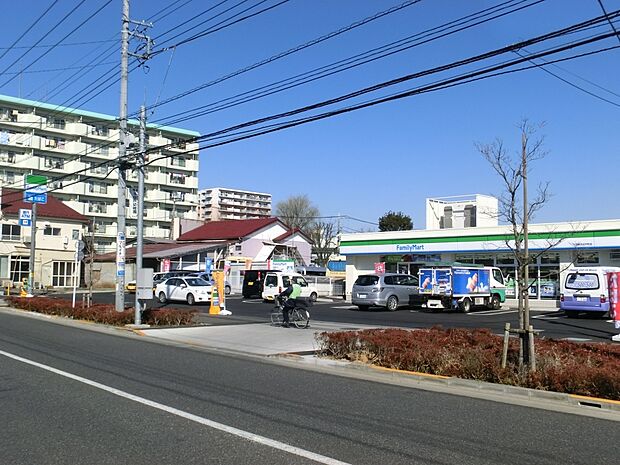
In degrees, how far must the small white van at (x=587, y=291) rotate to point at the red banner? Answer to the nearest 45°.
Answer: approximately 180°

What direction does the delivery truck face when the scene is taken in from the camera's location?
facing away from the viewer and to the right of the viewer

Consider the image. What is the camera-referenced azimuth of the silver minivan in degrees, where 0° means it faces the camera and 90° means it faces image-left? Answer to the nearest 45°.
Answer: approximately 225°

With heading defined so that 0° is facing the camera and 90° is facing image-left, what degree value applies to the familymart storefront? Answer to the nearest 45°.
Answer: approximately 0°
